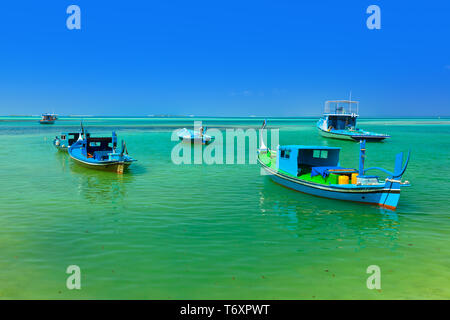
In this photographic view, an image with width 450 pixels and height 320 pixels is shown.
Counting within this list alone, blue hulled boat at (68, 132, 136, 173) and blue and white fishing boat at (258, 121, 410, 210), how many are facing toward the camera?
0
